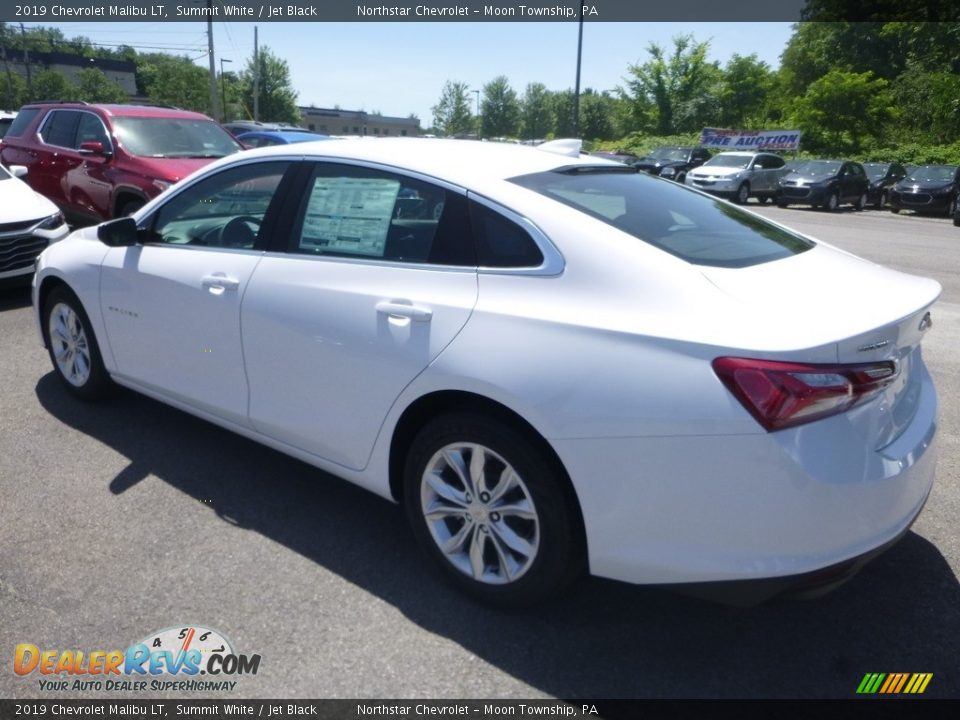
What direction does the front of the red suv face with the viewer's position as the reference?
facing the viewer and to the right of the viewer

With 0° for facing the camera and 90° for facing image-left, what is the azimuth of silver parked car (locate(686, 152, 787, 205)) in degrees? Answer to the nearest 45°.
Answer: approximately 45°

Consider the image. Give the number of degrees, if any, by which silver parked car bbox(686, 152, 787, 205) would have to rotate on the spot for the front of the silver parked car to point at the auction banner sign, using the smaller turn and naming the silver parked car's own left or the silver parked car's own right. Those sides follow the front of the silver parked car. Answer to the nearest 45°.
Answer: approximately 135° to the silver parked car's own right

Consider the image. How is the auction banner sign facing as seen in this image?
toward the camera

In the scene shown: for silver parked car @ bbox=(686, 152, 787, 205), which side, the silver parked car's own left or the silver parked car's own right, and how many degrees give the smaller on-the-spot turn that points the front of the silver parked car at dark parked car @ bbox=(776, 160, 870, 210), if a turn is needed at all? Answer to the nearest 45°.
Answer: approximately 135° to the silver parked car's own left

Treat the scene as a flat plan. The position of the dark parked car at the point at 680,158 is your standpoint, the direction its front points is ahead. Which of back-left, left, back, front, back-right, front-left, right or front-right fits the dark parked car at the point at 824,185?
left

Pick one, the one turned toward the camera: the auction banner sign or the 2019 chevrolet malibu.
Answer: the auction banner sign

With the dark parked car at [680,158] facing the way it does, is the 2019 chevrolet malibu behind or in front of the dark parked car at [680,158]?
in front

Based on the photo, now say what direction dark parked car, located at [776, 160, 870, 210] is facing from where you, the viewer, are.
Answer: facing the viewer and to the left of the viewer

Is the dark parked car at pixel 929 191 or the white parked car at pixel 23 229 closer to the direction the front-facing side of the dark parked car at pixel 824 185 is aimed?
the white parked car

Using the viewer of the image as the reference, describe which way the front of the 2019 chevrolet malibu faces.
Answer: facing away from the viewer and to the left of the viewer
